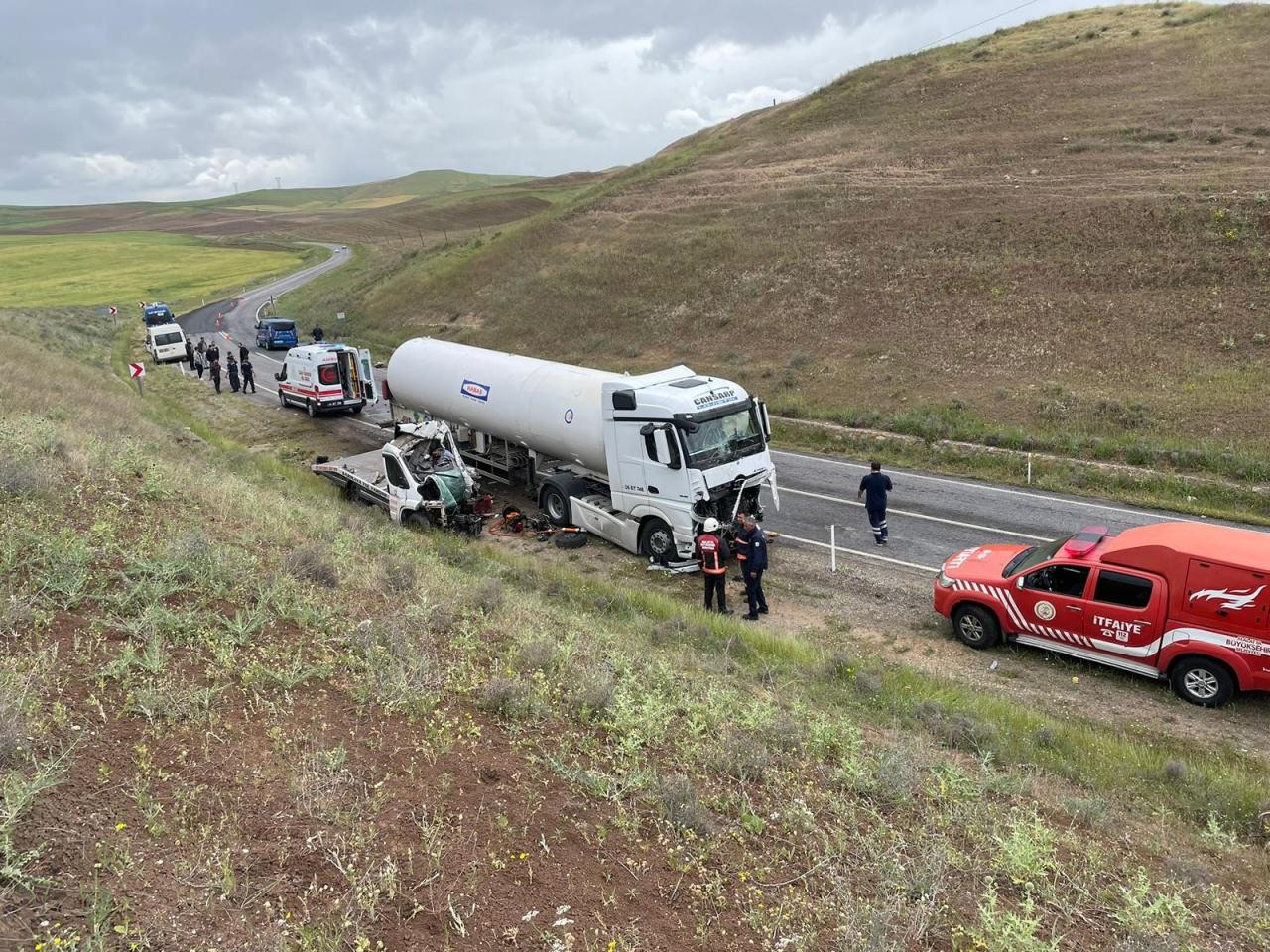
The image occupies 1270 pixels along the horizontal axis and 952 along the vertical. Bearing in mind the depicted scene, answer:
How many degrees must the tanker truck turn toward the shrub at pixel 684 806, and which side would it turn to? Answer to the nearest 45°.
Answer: approximately 45° to its right

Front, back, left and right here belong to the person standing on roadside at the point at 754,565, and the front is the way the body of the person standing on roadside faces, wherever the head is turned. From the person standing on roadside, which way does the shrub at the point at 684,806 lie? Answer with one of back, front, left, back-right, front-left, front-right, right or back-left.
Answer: left

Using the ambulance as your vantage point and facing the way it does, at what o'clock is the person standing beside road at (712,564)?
The person standing beside road is roughly at 7 o'clock from the ambulance.

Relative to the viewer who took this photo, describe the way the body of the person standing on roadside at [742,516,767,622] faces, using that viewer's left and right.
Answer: facing to the left of the viewer

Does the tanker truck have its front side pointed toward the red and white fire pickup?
yes

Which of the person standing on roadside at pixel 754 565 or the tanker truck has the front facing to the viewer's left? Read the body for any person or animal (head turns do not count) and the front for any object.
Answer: the person standing on roadside

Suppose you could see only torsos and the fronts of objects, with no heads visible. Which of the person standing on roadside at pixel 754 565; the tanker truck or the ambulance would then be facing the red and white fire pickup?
the tanker truck

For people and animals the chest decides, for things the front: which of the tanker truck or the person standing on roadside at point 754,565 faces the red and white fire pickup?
the tanker truck

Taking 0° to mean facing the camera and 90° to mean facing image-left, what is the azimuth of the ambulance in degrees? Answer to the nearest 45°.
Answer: approximately 135°

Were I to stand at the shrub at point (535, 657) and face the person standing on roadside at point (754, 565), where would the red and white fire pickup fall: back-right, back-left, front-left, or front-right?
front-right

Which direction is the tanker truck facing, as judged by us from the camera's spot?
facing the viewer and to the right of the viewer

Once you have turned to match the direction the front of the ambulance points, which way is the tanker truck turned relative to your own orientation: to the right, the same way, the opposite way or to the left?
the opposite way

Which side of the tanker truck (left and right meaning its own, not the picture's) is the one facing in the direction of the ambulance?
back

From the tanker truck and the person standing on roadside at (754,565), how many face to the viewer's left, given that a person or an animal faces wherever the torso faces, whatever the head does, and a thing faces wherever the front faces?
1

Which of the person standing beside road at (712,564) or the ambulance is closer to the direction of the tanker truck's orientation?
the person standing beside road

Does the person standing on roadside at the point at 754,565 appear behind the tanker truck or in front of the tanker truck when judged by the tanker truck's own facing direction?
in front
